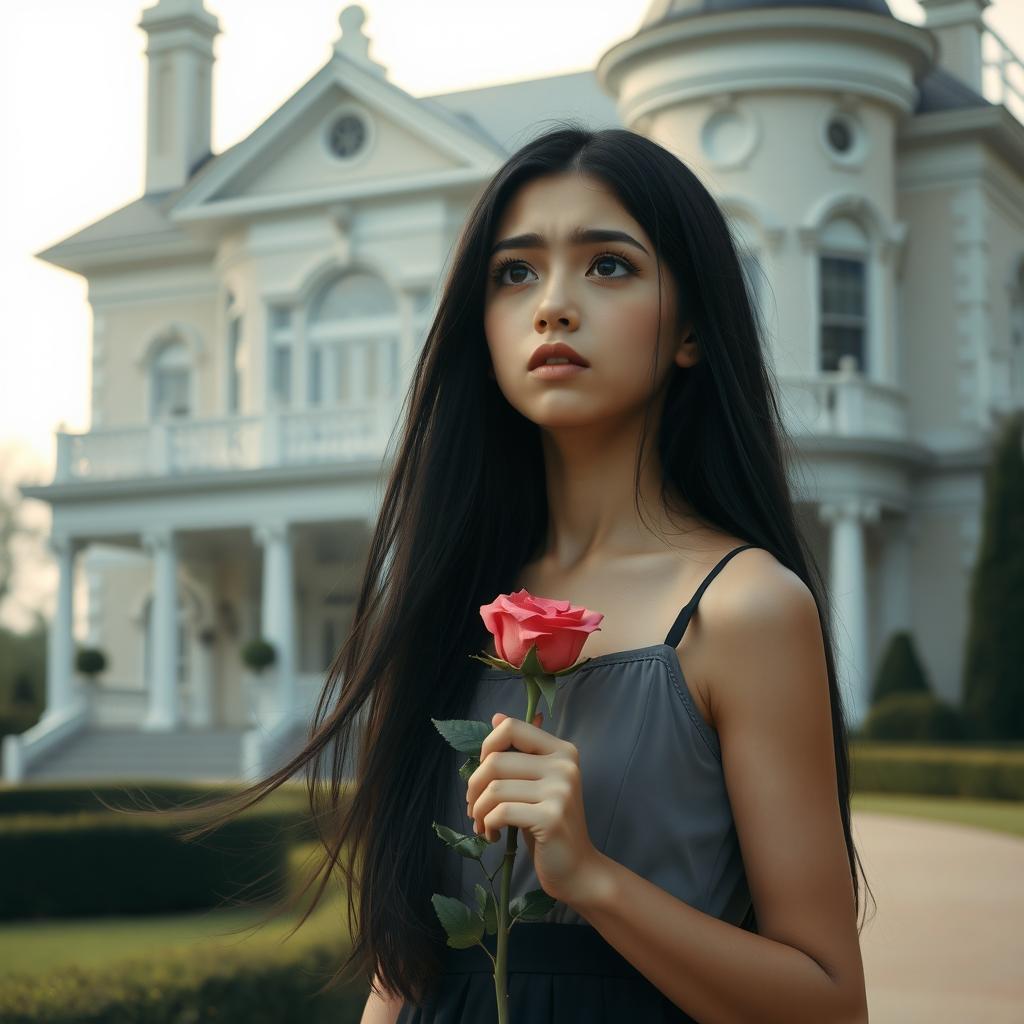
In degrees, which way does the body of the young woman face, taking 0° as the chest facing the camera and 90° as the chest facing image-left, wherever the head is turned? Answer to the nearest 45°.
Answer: approximately 45°

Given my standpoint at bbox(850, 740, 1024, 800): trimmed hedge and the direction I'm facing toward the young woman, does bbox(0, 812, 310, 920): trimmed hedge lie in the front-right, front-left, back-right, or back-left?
front-right

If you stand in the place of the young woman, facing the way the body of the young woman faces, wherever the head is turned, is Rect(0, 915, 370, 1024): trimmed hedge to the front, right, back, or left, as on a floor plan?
right

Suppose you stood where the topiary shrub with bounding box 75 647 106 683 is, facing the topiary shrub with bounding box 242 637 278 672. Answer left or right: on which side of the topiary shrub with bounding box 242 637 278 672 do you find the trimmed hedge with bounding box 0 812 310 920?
right

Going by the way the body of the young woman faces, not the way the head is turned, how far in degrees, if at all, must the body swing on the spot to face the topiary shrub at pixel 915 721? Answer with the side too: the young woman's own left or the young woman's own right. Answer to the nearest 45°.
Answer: approximately 135° to the young woman's own right

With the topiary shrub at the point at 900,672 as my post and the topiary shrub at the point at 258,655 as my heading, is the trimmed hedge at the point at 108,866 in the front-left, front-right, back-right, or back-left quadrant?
front-left

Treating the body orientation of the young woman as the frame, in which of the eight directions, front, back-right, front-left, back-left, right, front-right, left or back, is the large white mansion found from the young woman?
back-right

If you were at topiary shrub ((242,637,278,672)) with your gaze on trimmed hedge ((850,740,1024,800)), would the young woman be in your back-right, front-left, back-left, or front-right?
front-right

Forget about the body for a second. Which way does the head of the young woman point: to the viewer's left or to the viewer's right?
to the viewer's left

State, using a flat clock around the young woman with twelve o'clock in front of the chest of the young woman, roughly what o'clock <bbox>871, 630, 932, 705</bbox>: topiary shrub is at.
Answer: The topiary shrub is roughly at 5 o'clock from the young woman.

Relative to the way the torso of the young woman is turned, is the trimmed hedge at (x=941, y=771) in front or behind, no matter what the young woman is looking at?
behind

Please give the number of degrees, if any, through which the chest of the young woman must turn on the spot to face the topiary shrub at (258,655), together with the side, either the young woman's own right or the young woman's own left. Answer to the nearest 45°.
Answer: approximately 135° to the young woman's own right

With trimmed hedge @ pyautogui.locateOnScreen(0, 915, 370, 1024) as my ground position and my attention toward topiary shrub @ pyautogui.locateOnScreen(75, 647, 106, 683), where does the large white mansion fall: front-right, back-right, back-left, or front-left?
front-right

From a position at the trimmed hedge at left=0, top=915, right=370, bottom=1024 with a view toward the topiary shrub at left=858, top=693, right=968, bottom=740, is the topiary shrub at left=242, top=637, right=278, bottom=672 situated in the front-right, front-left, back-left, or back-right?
front-left
